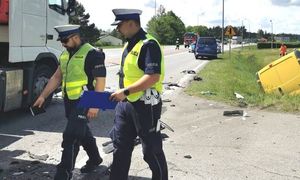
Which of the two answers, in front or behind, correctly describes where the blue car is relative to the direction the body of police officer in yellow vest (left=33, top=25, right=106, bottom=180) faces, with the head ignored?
behind

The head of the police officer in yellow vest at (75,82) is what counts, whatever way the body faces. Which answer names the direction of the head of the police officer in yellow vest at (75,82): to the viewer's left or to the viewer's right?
to the viewer's left

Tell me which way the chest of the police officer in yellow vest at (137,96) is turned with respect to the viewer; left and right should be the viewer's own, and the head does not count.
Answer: facing to the left of the viewer

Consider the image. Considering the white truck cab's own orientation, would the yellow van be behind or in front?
in front

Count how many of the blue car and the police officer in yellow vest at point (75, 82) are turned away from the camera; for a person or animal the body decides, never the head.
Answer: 1

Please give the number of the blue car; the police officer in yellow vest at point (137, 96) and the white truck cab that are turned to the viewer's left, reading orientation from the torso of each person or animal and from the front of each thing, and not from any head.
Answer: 1

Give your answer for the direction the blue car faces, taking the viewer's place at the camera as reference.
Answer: facing away from the viewer
